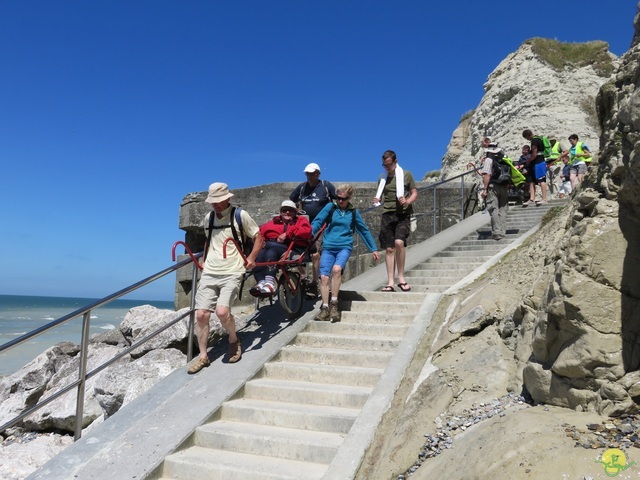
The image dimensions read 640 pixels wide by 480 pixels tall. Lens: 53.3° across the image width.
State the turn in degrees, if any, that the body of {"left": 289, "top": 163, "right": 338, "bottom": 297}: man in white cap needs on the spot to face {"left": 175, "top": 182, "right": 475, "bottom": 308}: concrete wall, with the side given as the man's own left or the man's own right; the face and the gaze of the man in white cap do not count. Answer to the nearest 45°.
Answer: approximately 180°

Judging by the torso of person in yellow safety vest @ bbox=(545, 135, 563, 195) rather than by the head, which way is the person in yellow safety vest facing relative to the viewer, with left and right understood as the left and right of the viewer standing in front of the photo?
facing the viewer and to the left of the viewer

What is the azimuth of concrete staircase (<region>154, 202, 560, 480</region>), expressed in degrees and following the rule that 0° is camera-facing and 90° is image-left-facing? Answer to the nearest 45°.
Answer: approximately 45°

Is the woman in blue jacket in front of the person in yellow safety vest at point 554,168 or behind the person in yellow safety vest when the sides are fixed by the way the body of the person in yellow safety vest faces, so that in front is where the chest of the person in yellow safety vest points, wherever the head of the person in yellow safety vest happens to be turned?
in front

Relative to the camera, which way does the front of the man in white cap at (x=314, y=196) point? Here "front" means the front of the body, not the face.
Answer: toward the camera

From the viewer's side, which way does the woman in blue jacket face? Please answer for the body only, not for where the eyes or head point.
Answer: toward the camera

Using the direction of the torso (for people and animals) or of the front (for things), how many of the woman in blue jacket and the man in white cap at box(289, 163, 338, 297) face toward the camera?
2

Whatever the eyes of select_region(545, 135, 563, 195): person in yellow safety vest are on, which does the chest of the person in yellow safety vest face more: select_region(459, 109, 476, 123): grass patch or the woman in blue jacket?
the woman in blue jacket
